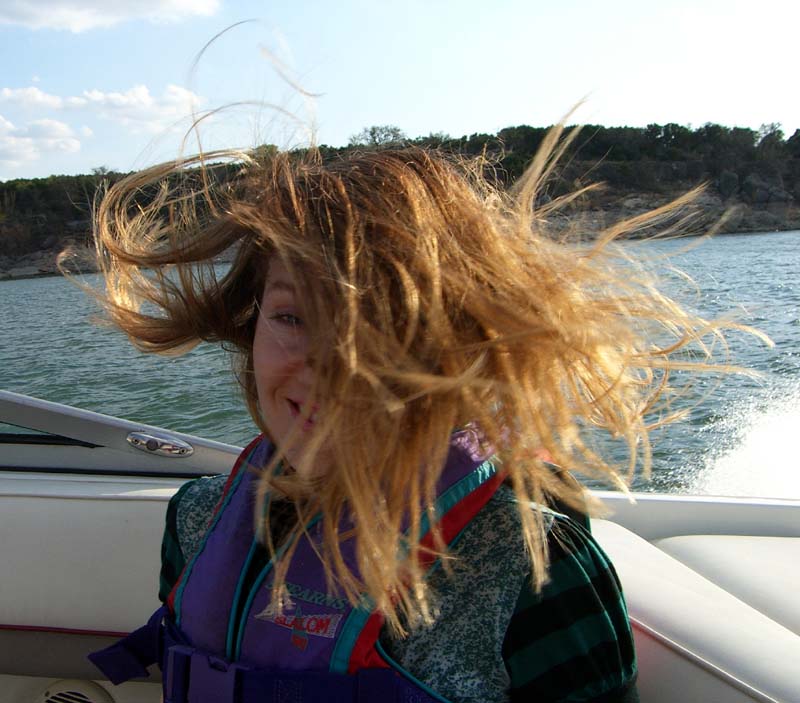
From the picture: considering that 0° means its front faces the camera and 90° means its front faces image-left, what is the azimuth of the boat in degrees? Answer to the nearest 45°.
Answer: approximately 90°

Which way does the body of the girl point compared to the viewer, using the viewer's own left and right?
facing the viewer and to the left of the viewer

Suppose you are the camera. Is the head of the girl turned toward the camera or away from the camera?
toward the camera
